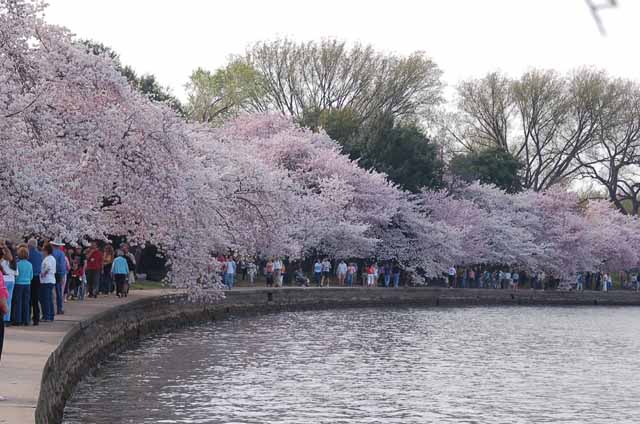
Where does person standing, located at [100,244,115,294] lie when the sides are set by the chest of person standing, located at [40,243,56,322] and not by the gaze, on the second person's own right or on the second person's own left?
on the second person's own right

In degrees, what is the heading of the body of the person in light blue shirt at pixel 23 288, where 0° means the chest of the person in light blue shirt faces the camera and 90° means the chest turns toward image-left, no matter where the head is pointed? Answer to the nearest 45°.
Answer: approximately 180°

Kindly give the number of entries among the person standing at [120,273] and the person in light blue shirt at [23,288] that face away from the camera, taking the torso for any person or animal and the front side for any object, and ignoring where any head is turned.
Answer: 2

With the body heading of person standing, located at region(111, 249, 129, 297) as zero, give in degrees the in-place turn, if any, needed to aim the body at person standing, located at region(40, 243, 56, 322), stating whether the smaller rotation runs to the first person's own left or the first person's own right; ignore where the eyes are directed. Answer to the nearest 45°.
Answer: approximately 180°

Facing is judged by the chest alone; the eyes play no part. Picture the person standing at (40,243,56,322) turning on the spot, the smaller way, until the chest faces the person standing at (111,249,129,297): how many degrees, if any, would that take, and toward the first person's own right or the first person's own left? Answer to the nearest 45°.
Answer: approximately 45° to the first person's own right

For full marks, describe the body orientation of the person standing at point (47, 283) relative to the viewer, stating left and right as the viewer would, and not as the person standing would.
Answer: facing away from the viewer and to the left of the viewer

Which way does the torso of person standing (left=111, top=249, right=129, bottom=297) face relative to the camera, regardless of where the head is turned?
away from the camera
